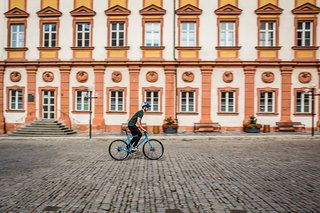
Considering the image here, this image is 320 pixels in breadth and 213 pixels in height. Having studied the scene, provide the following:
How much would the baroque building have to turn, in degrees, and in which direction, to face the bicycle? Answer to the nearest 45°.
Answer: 0° — it already faces it

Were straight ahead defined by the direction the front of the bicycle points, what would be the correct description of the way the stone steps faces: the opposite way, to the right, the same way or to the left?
to the right

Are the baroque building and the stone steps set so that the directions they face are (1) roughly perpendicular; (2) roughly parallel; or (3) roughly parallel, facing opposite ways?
roughly parallel

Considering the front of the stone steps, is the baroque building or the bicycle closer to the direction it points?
the bicycle

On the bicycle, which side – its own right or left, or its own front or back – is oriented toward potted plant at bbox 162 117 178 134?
left

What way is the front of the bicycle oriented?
to the viewer's right

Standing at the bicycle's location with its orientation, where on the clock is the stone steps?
The stone steps is roughly at 8 o'clock from the bicycle.

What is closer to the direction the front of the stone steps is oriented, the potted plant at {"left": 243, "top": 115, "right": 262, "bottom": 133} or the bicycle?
the bicycle

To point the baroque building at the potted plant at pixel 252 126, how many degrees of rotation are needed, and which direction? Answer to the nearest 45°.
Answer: approximately 90° to its left

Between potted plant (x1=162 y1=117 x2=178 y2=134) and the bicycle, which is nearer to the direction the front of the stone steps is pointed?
the bicycle

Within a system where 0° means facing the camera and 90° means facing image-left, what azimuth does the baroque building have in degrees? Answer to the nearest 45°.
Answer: approximately 0°

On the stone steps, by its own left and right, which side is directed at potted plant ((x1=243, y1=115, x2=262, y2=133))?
left

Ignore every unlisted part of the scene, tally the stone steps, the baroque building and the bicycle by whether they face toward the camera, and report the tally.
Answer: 2

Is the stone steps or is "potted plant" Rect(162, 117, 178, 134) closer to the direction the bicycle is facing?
the potted plant

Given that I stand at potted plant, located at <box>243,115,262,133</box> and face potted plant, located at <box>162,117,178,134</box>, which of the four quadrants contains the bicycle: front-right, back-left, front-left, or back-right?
front-left

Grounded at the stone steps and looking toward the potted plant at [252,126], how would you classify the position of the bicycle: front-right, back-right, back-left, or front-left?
front-right

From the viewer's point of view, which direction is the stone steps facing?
toward the camera
